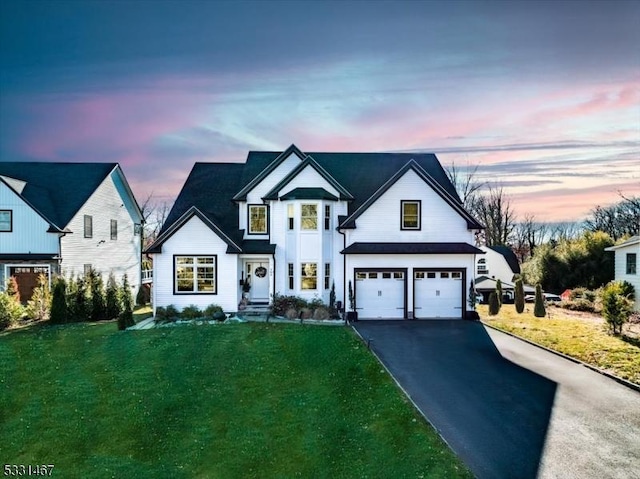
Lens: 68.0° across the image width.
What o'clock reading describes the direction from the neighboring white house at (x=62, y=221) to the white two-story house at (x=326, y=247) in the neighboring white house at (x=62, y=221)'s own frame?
The white two-story house is roughly at 9 o'clock from the neighboring white house.

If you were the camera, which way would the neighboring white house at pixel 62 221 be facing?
facing the viewer and to the left of the viewer

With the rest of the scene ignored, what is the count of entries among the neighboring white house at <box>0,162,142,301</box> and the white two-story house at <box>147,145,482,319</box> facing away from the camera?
0

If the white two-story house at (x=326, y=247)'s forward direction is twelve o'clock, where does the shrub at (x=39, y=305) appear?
The shrub is roughly at 3 o'clock from the white two-story house.

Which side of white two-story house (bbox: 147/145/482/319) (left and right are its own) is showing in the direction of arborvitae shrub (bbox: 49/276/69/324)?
right

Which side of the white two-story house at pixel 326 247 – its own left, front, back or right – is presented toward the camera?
front

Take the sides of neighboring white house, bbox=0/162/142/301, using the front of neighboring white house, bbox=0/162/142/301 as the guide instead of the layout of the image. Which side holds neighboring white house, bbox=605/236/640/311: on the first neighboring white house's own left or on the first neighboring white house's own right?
on the first neighboring white house's own left

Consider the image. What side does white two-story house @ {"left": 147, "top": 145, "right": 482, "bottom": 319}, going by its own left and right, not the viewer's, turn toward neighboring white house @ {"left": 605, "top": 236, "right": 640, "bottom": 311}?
left

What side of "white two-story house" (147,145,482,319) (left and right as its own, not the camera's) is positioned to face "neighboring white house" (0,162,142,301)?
right

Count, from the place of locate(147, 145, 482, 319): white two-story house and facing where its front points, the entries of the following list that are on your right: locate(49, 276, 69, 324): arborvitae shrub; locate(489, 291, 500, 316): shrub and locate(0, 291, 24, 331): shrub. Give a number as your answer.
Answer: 2

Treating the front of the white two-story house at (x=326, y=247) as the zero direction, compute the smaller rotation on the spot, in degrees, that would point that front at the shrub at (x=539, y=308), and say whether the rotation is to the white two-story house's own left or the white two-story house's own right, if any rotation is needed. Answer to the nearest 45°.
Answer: approximately 90° to the white two-story house's own left

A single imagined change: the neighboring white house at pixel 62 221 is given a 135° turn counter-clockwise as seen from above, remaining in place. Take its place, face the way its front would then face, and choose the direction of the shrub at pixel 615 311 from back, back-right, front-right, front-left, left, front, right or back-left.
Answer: front-right

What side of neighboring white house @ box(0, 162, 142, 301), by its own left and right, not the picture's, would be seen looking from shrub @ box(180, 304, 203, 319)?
left
